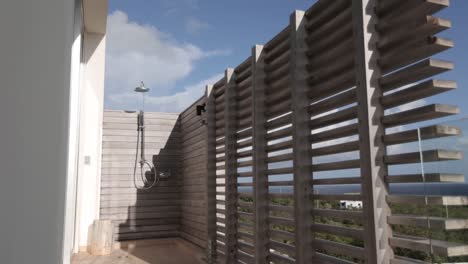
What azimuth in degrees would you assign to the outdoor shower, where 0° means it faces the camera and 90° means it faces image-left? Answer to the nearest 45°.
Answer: approximately 0°

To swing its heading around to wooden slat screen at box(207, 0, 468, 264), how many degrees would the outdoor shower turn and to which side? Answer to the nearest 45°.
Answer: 0° — it already faces it
